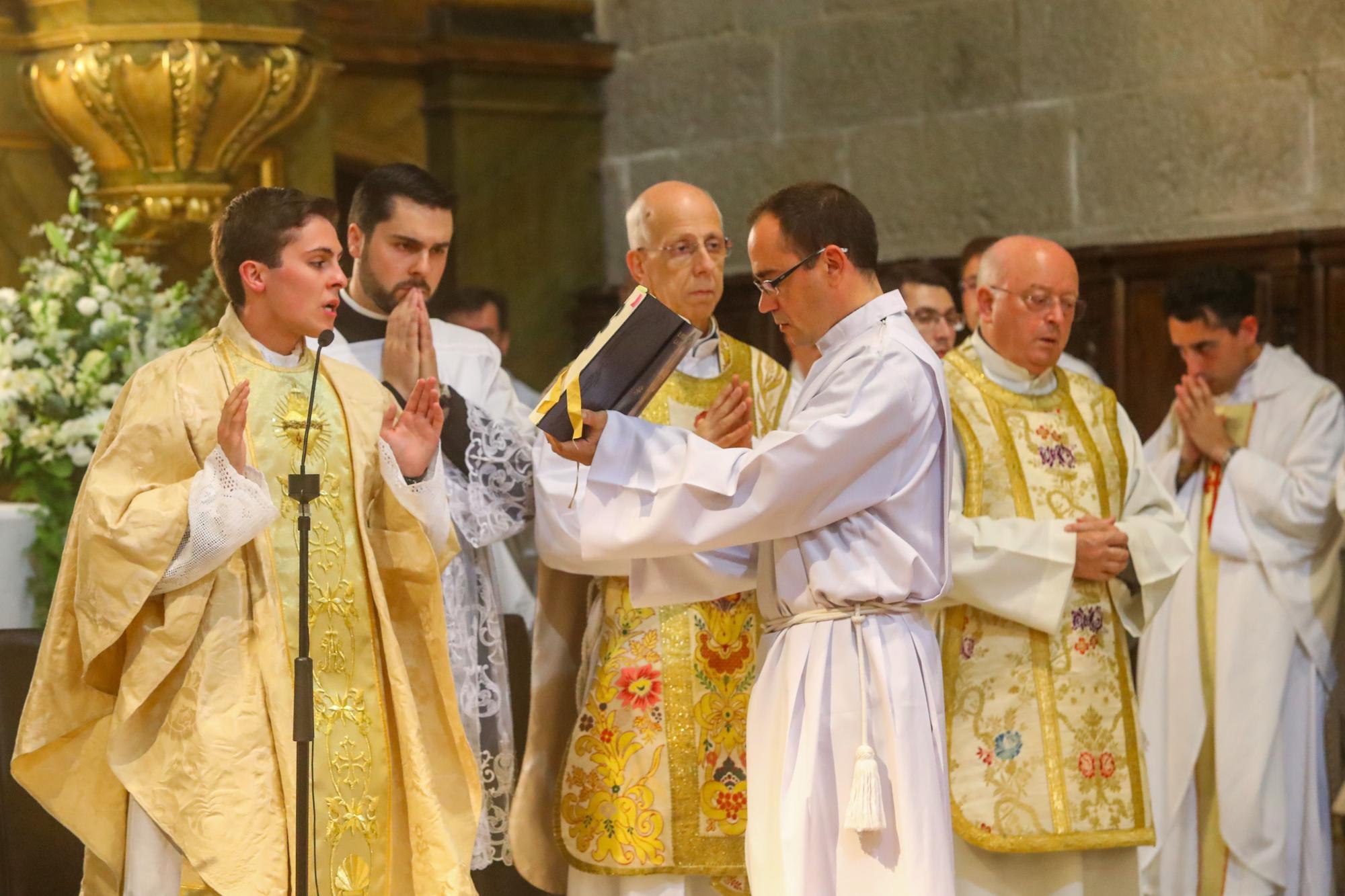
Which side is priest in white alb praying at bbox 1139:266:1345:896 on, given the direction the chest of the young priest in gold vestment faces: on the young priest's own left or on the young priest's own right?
on the young priest's own left

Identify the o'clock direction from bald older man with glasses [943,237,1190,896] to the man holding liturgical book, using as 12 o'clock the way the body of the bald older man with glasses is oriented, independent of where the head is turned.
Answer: The man holding liturgical book is roughly at 2 o'clock from the bald older man with glasses.

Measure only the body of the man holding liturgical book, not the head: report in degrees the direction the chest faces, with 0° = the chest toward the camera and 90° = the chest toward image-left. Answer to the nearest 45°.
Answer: approximately 90°

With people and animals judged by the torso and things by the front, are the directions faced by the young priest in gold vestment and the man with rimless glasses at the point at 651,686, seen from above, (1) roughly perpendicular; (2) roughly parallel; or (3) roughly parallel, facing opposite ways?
roughly parallel

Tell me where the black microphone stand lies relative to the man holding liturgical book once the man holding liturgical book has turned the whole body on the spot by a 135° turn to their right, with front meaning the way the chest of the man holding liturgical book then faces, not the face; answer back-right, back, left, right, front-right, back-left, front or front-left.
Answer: back-left

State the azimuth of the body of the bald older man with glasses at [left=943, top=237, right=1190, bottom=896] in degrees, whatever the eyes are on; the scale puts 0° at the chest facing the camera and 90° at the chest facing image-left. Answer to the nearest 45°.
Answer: approximately 315°

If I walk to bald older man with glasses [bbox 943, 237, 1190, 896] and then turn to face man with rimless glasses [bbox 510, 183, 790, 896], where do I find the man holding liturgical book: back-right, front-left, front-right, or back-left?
front-left

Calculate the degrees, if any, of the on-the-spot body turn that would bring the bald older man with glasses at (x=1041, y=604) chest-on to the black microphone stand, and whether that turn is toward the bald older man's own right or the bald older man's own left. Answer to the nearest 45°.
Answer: approximately 90° to the bald older man's own right

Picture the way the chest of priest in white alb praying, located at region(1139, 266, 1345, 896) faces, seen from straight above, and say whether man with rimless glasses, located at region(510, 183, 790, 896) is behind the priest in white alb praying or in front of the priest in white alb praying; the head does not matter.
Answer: in front

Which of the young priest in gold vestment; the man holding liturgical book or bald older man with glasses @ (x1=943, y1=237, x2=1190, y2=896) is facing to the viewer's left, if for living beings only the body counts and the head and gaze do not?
the man holding liturgical book

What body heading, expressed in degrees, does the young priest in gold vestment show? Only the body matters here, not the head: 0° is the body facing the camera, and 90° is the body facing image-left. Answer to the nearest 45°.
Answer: approximately 315°

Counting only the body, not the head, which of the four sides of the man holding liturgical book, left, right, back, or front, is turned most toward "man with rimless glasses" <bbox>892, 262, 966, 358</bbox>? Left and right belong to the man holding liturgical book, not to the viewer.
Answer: right

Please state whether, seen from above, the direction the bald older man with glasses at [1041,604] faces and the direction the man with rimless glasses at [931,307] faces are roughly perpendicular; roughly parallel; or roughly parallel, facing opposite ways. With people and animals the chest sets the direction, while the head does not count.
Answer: roughly parallel

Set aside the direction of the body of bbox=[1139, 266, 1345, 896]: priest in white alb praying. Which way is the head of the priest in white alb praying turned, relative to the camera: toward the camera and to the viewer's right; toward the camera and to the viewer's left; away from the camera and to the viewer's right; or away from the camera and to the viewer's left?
toward the camera and to the viewer's left

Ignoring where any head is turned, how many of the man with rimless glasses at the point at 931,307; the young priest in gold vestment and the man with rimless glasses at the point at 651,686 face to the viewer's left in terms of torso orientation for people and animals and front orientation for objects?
0

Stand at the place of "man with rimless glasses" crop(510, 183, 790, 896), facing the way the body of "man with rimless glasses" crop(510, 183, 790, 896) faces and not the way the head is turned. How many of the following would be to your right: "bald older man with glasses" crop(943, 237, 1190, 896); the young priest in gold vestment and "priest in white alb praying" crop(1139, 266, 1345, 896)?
1

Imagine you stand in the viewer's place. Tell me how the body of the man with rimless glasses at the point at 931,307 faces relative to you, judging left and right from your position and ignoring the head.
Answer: facing the viewer and to the right of the viewer
